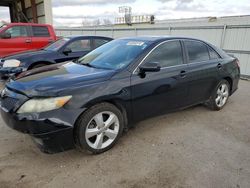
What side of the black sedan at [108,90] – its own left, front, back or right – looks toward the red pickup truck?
right

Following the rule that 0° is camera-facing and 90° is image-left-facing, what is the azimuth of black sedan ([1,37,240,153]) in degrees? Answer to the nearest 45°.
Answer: approximately 45°

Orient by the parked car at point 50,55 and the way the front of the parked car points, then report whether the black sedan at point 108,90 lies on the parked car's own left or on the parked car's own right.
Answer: on the parked car's own left

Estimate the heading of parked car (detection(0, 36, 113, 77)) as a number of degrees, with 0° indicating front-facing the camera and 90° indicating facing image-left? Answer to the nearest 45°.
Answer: approximately 45°

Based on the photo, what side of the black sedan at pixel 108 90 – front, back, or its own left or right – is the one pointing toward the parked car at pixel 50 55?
right
